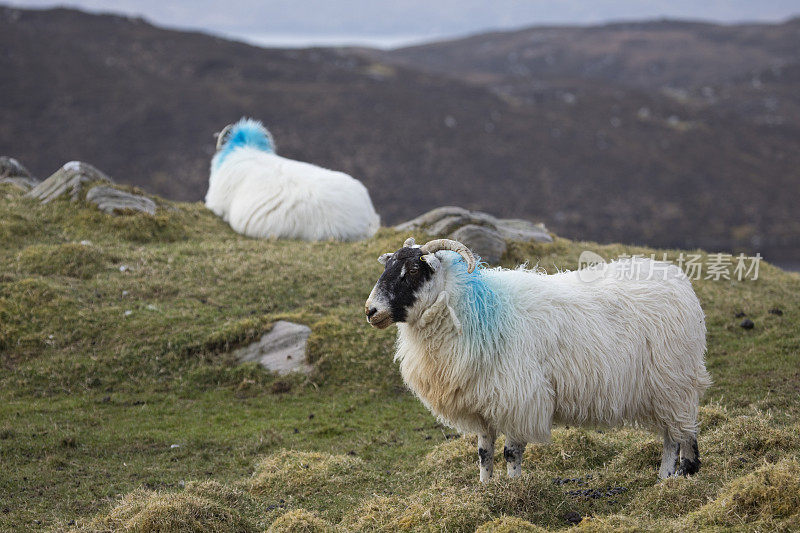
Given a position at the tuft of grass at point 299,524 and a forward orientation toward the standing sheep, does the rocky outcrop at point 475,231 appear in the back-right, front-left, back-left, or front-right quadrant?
front-left

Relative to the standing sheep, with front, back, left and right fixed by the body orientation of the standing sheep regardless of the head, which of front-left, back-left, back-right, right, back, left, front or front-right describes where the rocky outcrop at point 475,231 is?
right

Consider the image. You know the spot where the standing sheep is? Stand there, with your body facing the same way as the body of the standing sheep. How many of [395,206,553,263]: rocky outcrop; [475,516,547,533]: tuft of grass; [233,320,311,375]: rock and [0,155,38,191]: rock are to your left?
1

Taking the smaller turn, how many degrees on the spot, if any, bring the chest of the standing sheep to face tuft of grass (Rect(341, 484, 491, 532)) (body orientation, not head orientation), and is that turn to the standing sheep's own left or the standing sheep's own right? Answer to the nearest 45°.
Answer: approximately 45° to the standing sheep's own left

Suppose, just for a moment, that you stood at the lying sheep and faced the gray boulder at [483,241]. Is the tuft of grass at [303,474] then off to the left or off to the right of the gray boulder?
right

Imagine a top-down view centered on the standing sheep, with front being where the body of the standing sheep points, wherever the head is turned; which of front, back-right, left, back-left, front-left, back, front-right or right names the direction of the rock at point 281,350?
front-right

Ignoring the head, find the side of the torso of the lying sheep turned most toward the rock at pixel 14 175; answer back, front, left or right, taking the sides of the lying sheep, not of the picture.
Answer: front

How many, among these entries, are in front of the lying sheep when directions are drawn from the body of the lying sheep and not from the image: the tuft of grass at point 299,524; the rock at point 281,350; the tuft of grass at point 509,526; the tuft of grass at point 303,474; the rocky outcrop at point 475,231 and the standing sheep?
0

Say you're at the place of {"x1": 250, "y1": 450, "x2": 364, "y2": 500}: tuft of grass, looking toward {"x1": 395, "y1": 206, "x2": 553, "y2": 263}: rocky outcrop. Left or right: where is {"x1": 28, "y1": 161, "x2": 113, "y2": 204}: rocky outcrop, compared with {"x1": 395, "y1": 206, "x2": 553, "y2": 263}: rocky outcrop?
left

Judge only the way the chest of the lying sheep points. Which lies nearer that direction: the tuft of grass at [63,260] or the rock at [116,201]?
the rock

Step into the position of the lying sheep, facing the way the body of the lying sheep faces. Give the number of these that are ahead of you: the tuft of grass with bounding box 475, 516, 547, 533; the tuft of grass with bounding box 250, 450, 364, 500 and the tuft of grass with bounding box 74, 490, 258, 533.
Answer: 0

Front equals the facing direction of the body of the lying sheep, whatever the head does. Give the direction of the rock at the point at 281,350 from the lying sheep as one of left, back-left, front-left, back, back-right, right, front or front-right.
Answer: back-left

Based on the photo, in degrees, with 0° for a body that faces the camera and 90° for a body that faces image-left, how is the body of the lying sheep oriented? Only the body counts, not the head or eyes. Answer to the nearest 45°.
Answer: approximately 135°

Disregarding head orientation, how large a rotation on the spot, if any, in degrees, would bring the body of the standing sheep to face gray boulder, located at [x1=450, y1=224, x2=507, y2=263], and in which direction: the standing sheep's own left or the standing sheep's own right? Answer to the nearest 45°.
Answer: approximately 90° to the standing sheep's own right

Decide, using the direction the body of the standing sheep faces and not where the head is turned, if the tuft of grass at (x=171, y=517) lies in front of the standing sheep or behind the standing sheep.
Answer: in front

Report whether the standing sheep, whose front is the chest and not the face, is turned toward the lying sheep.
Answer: no

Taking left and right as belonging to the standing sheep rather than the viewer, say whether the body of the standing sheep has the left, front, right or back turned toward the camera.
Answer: left

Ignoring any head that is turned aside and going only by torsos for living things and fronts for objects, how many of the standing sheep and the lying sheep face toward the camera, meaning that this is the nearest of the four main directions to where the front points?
0

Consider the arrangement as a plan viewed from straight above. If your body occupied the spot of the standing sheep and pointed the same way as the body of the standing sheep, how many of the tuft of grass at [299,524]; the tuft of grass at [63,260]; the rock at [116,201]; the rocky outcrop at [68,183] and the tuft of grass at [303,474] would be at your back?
0
